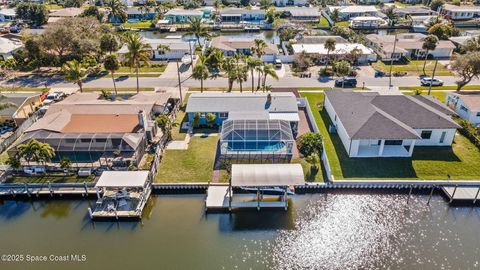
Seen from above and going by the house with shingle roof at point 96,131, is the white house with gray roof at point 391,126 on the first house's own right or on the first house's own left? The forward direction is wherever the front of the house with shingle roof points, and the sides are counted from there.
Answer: on the first house's own right

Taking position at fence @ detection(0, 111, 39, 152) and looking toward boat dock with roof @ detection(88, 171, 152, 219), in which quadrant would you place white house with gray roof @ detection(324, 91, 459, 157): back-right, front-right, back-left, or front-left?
front-left

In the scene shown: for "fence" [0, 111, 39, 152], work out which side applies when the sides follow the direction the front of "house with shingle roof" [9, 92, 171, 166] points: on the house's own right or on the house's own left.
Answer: on the house's own left

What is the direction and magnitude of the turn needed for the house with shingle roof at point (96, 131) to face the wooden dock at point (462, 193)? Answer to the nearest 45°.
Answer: approximately 135° to its right

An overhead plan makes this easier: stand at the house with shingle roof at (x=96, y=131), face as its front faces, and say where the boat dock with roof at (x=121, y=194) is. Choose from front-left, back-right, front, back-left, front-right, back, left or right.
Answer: back

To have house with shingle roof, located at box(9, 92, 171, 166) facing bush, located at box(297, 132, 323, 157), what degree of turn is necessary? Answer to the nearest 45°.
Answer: approximately 135° to its right

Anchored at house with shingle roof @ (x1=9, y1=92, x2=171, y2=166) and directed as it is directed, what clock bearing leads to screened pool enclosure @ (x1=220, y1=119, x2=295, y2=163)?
The screened pool enclosure is roughly at 4 o'clock from the house with shingle roof.

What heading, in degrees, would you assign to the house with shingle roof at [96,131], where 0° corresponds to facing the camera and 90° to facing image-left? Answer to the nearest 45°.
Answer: approximately 180°

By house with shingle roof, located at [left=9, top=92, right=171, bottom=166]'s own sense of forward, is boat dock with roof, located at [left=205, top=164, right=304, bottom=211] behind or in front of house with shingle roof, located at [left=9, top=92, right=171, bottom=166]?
behind
